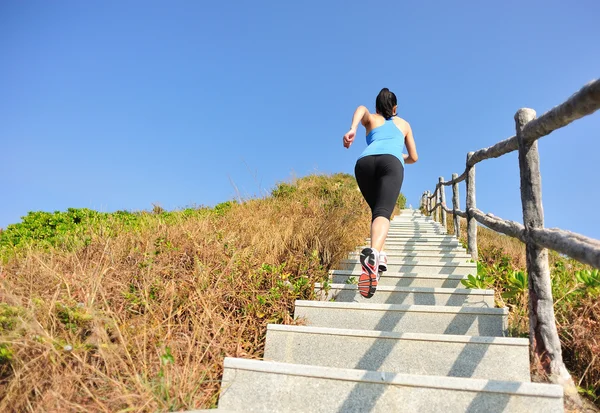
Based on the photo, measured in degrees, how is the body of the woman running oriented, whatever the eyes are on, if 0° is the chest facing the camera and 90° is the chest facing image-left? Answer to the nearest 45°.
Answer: approximately 180°

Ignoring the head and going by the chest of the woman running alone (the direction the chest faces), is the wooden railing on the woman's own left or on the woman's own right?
on the woman's own right

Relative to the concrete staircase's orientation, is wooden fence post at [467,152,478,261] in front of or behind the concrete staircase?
behind

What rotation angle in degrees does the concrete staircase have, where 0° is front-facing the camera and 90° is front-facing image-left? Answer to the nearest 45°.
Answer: approximately 0°

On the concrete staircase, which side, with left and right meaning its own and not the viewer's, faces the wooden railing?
left
